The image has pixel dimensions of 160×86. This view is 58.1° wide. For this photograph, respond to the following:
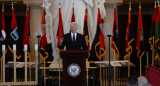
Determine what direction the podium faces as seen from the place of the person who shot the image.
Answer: facing the viewer
